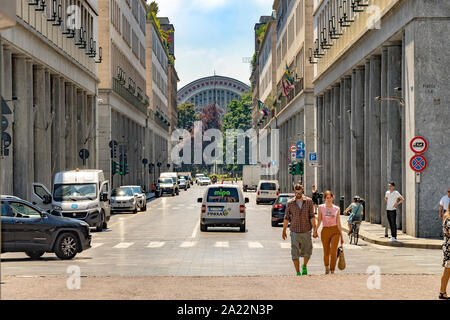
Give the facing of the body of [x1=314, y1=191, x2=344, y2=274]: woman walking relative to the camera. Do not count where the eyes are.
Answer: toward the camera

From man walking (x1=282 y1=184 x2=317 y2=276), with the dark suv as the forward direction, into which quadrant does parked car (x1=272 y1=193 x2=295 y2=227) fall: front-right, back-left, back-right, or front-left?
front-right

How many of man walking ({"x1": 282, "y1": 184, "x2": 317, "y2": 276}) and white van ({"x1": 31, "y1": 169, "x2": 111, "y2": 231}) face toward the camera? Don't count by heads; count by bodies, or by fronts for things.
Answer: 2

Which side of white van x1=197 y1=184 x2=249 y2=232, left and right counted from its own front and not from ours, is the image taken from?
back

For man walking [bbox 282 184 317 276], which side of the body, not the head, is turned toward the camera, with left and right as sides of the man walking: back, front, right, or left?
front

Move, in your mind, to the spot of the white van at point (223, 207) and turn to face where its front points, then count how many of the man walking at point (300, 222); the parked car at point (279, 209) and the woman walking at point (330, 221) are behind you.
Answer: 2

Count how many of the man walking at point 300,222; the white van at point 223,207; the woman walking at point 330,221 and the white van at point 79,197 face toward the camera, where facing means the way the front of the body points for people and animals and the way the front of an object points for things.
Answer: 3

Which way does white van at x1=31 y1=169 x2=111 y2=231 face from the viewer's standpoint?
toward the camera

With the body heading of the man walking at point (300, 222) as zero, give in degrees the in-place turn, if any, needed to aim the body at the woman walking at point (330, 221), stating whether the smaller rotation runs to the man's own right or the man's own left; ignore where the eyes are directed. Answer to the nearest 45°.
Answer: approximately 90° to the man's own left

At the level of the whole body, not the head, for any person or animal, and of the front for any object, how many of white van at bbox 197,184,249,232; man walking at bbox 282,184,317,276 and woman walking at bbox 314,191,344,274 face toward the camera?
2

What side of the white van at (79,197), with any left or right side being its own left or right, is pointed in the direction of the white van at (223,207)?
left

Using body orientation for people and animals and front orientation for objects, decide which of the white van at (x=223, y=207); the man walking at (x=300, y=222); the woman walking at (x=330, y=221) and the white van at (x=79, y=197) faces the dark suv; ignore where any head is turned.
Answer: the white van at (x=79, y=197)
